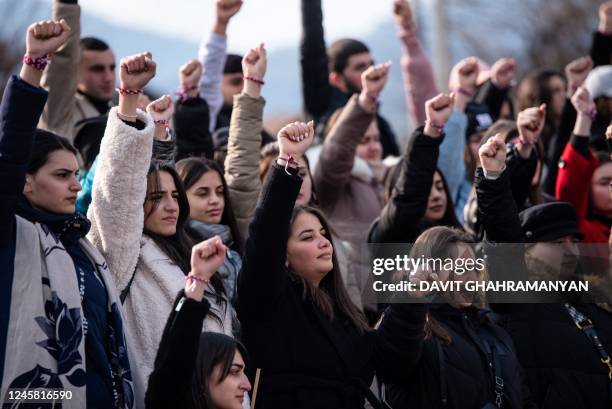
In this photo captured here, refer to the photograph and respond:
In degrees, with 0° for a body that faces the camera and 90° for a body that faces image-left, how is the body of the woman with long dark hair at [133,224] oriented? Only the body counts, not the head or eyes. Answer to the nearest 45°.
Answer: approximately 315°

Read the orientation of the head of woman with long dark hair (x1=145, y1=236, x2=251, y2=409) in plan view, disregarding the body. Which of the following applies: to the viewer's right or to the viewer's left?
to the viewer's right

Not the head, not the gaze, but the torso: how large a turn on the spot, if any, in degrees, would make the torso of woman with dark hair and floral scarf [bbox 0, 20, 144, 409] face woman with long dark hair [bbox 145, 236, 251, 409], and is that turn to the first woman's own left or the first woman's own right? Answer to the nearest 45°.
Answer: approximately 45° to the first woman's own left

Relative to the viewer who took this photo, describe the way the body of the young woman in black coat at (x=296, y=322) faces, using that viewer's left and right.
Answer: facing the viewer and to the right of the viewer

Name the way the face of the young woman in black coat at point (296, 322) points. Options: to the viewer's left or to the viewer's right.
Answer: to the viewer's right

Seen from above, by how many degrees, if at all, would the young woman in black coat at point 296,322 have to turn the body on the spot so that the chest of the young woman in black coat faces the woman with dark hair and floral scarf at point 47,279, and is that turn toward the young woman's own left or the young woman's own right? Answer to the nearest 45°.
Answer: approximately 90° to the young woman's own right

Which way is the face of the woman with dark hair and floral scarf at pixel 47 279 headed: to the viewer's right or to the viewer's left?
to the viewer's right

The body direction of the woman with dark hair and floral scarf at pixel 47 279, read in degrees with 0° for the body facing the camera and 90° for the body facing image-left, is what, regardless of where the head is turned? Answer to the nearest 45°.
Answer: approximately 315°
